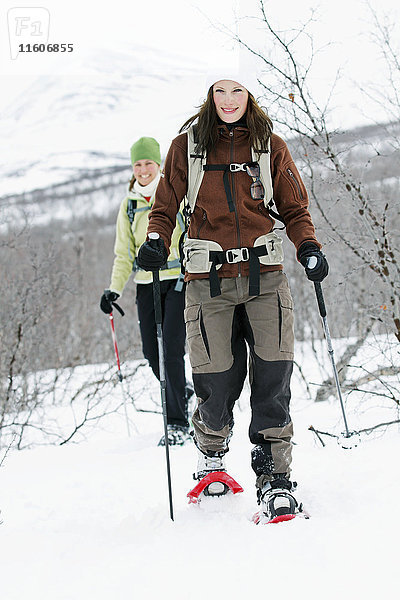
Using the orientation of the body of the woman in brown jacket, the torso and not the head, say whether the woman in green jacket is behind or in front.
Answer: behind

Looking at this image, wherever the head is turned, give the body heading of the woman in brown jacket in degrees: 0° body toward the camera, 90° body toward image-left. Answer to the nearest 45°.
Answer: approximately 0°
